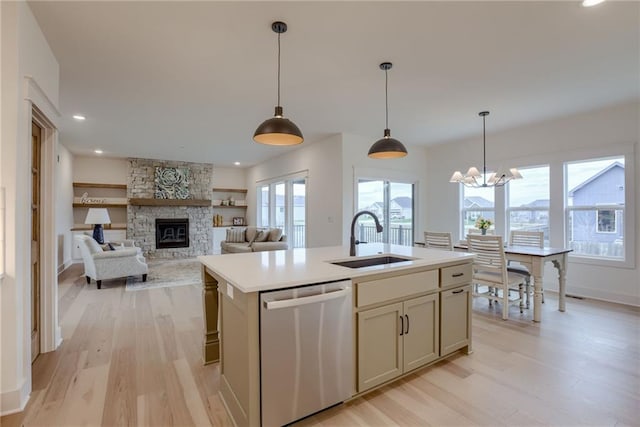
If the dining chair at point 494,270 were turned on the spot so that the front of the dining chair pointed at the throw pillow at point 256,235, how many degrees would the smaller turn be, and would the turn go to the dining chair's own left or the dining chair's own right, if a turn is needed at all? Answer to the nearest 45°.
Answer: approximately 135° to the dining chair's own left

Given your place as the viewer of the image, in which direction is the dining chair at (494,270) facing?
facing away from the viewer and to the right of the viewer

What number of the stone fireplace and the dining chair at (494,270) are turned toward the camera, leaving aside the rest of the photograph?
1

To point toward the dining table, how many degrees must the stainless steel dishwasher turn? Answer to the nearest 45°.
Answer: approximately 90° to its left

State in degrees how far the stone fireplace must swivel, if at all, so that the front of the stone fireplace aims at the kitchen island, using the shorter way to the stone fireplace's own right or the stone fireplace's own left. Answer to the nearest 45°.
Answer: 0° — it already faces it

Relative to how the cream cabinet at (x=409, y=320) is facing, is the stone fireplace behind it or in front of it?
behind
